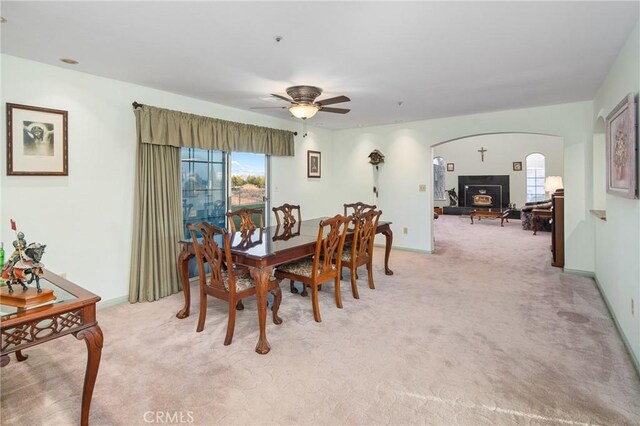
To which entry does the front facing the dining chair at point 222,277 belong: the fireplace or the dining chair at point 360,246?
the fireplace

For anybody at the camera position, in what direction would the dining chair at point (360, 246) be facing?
facing away from the viewer and to the left of the viewer

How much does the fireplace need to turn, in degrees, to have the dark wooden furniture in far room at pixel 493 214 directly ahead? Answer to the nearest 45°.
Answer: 0° — it already faces it

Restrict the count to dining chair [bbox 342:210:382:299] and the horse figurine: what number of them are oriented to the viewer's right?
1

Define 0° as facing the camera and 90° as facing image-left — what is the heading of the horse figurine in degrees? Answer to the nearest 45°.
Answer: approximately 270°

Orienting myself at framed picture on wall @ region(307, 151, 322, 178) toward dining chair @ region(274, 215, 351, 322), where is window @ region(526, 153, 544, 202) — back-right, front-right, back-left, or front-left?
back-left

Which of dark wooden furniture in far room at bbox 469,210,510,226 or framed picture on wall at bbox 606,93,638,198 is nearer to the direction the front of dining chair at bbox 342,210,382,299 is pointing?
the dark wooden furniture in far room
